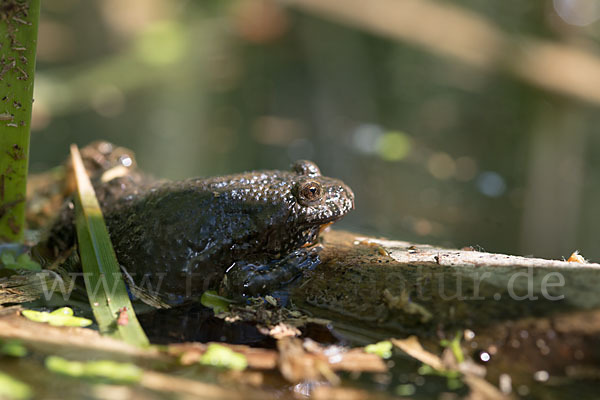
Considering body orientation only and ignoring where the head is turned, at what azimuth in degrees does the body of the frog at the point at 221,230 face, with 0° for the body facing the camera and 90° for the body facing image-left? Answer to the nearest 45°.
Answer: approximately 270°

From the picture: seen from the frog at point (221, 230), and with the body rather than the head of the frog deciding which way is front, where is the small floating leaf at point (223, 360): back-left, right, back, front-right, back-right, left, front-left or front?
right

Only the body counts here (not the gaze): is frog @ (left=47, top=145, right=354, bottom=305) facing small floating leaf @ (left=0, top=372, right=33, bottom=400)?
no

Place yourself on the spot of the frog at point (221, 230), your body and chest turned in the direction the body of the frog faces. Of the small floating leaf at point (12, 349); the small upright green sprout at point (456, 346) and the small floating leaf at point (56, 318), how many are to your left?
0

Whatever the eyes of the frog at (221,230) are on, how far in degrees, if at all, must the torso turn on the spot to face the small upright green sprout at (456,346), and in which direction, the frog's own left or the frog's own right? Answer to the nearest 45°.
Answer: approximately 45° to the frog's own right

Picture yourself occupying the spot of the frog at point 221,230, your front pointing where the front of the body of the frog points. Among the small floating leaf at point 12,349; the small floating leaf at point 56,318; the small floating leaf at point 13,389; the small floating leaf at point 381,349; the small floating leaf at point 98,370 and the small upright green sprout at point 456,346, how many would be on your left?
0

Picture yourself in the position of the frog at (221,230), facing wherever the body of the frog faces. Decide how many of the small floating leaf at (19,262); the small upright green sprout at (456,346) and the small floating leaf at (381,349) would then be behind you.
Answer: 1

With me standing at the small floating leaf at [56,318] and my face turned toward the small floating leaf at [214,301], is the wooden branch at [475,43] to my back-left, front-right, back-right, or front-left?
front-left

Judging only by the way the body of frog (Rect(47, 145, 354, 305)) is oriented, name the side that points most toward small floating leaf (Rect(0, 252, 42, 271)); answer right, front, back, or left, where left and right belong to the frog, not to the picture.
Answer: back

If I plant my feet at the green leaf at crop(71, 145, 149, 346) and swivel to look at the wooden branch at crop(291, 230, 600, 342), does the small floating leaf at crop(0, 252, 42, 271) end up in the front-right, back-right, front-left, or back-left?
back-left

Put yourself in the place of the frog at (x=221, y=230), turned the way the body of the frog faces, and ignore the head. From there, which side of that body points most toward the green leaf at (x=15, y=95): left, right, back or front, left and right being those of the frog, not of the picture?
back
